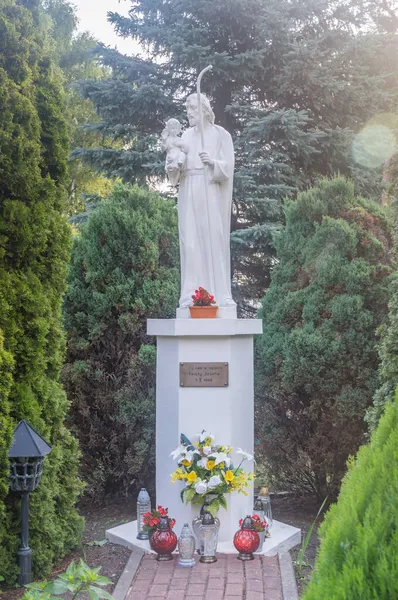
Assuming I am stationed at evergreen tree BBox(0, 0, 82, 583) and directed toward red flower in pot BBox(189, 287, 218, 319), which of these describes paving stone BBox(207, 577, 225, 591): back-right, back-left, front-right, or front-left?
front-right

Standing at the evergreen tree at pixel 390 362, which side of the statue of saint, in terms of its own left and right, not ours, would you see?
left

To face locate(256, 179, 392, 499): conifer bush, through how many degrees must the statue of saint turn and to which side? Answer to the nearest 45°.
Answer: approximately 135° to its left

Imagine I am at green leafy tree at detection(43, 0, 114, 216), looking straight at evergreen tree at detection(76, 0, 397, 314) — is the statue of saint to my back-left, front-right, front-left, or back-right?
front-right

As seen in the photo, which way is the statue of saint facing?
toward the camera

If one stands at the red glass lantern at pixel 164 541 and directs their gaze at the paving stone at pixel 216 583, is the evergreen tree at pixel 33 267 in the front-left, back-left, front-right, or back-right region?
back-right

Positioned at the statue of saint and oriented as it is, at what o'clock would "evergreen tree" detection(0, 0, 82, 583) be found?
The evergreen tree is roughly at 2 o'clock from the statue of saint.

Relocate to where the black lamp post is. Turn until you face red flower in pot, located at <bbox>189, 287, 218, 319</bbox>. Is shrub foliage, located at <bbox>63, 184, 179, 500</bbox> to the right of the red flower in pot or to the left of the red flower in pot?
left

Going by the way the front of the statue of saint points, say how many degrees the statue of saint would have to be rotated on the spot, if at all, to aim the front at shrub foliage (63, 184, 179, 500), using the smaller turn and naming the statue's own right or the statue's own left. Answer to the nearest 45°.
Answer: approximately 135° to the statue's own right

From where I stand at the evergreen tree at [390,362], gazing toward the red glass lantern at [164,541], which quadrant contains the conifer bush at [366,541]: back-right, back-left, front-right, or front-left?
front-left

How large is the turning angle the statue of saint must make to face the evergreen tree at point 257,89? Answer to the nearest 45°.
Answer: approximately 180°

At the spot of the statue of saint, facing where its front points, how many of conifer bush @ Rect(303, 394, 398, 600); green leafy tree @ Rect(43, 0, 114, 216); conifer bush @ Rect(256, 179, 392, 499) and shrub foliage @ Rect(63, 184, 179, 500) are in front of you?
1

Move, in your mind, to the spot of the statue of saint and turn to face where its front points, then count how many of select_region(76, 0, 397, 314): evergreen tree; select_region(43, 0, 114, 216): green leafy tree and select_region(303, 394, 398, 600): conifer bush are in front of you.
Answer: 1
